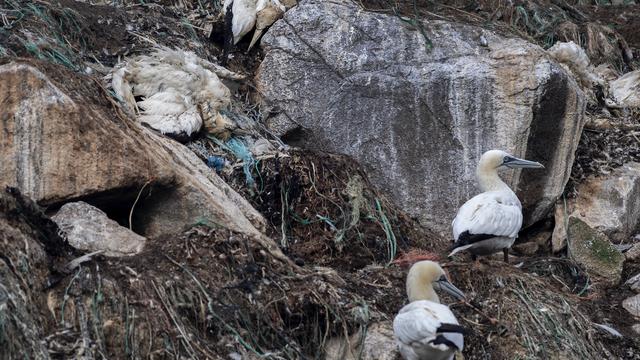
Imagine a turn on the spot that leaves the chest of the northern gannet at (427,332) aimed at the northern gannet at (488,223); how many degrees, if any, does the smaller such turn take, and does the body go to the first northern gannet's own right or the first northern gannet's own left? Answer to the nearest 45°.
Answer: approximately 45° to the first northern gannet's own right

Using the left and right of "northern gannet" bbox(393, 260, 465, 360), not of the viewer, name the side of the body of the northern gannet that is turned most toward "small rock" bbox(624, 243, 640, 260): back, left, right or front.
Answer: right

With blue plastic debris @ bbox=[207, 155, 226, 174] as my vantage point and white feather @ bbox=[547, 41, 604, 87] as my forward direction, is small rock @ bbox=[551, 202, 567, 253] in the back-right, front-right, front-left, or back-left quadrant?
front-right

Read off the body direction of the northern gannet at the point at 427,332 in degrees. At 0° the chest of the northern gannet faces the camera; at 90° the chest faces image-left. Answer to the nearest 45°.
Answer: approximately 135°

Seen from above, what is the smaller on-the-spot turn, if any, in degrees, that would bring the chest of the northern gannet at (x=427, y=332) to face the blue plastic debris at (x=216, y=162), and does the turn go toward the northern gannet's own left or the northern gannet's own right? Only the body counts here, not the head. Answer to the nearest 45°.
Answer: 0° — it already faces it

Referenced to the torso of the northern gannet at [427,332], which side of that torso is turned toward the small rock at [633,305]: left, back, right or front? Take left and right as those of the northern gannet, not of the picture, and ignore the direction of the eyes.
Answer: right

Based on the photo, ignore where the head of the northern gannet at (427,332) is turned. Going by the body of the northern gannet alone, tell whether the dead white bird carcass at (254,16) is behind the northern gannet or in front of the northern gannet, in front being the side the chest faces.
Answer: in front

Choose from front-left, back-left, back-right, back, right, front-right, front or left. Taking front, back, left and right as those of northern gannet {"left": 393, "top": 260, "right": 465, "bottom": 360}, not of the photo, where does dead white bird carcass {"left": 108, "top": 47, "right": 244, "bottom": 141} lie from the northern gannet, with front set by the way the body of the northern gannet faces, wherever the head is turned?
front

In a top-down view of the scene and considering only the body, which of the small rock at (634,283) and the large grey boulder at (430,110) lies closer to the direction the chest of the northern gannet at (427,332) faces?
the large grey boulder

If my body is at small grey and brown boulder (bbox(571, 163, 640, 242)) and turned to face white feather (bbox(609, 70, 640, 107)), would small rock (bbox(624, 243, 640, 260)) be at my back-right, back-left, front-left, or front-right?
back-right

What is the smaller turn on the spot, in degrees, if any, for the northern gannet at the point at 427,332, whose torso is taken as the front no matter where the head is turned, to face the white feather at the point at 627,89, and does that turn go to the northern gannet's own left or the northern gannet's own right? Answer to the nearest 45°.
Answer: approximately 45° to the northern gannet's own right

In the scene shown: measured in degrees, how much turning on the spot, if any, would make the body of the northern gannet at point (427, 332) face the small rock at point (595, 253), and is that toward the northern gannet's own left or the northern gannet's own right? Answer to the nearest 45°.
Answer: approximately 90° to the northern gannet's own right
